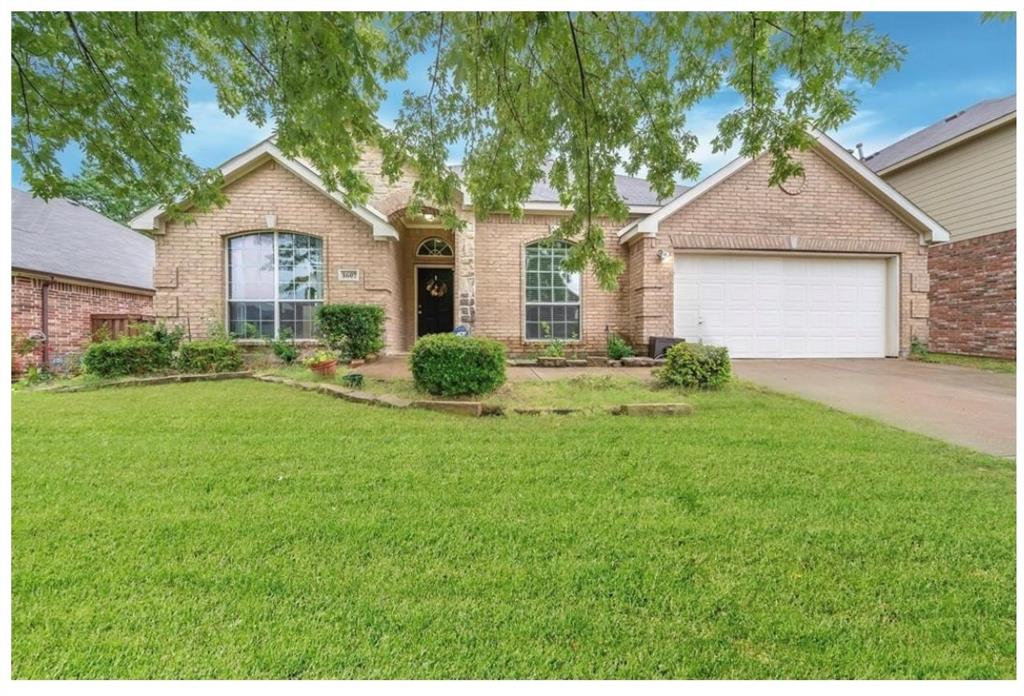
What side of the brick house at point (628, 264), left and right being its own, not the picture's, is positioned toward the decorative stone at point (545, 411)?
front

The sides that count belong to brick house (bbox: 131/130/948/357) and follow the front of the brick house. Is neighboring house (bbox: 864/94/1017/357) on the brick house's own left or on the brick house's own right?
on the brick house's own left

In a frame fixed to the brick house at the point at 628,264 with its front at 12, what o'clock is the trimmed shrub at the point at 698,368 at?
The trimmed shrub is roughly at 12 o'clock from the brick house.

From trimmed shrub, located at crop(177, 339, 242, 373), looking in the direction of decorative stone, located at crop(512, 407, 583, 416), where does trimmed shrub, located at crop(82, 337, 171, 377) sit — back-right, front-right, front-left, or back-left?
back-right

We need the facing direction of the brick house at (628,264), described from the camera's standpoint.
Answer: facing the viewer

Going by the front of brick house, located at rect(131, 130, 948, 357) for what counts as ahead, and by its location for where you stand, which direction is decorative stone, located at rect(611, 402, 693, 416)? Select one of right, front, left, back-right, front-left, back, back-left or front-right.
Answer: front

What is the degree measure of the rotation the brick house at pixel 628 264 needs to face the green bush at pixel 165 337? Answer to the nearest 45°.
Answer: approximately 90° to its right

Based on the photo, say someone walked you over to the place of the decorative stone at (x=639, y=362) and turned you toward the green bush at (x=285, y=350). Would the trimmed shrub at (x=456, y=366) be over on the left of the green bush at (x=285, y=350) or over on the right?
left

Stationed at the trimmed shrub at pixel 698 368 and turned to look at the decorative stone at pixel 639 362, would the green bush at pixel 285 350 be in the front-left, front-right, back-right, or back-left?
front-left

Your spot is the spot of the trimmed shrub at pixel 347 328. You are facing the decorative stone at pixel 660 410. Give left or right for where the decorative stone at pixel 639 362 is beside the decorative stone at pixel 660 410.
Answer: left

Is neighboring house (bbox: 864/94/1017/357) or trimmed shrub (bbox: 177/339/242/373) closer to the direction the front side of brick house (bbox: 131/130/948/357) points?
the trimmed shrub

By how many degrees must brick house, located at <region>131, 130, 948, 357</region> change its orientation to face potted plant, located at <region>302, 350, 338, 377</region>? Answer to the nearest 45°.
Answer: approximately 45° to its right
